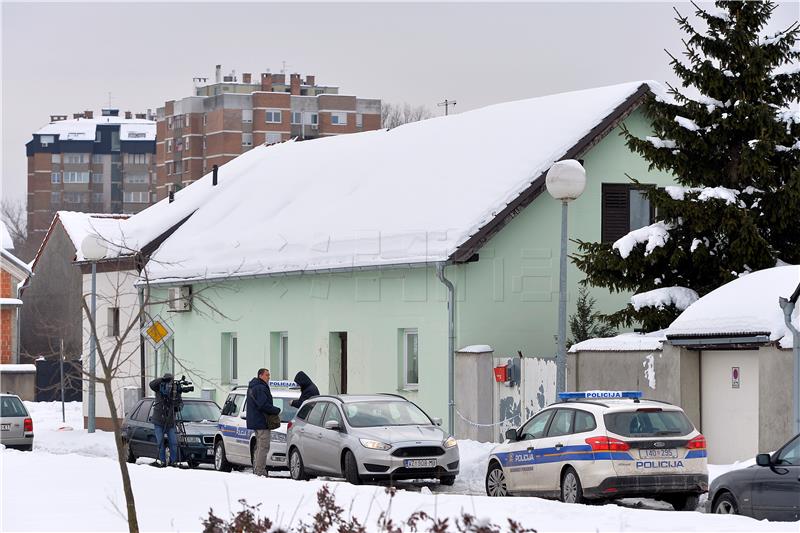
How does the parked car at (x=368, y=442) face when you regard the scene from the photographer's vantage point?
facing the viewer and to the right of the viewer

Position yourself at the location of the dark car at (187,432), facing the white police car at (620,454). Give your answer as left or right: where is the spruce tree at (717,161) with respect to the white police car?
left

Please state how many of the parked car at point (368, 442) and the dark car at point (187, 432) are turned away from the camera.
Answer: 0

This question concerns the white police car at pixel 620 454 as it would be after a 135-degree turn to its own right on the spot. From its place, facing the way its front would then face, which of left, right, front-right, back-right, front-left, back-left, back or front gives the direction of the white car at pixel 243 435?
back-left

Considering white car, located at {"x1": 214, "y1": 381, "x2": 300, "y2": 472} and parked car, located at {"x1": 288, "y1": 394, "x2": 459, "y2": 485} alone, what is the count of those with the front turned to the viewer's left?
0

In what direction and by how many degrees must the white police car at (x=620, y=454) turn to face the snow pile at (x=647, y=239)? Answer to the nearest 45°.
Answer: approximately 45° to its right

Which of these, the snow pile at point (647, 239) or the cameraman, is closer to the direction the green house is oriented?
the cameraman

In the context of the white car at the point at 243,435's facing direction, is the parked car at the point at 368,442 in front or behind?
in front

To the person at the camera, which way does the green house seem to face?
facing the viewer and to the left of the viewer

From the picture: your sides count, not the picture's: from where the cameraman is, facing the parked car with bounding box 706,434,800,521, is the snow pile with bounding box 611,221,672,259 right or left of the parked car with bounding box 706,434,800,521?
left

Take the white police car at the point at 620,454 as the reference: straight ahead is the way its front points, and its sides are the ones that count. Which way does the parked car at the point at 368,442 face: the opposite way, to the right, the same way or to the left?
the opposite way

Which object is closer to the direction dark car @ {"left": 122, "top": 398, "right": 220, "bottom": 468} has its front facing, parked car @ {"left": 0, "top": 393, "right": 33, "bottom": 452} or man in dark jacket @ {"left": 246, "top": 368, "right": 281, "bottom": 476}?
the man in dark jacket

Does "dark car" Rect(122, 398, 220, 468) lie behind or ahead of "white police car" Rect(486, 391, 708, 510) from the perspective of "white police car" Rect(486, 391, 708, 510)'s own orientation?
ahead

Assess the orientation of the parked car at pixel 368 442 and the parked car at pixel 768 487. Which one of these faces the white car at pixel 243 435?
the parked car at pixel 768 487

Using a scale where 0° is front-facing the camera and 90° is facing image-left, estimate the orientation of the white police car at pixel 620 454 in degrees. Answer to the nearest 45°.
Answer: approximately 135°

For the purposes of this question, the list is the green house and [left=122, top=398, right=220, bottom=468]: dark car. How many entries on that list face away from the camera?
0

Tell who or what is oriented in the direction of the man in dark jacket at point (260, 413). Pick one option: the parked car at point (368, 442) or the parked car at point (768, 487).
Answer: the parked car at point (768, 487)

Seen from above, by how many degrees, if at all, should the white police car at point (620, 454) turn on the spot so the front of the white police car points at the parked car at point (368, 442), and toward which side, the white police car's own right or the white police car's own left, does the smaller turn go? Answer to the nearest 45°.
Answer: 0° — it already faces it
